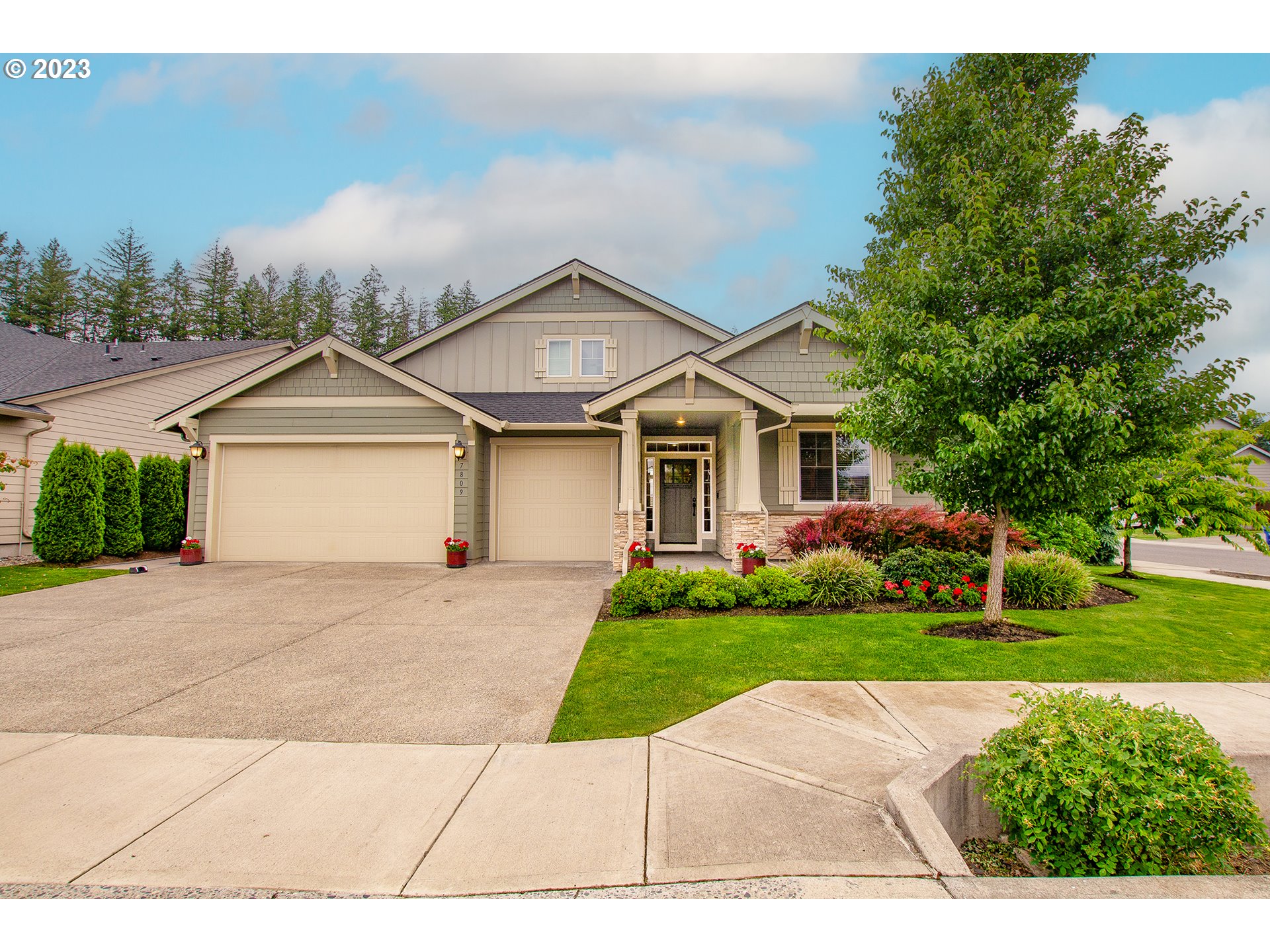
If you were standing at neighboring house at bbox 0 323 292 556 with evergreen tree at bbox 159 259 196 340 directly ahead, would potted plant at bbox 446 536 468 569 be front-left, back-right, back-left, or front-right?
back-right

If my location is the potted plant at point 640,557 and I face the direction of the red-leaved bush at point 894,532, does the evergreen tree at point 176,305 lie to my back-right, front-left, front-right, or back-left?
back-left

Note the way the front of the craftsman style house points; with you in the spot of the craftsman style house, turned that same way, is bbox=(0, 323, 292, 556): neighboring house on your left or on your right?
on your right

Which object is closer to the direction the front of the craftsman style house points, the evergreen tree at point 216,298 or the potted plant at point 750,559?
the potted plant

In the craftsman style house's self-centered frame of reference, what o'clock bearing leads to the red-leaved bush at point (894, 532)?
The red-leaved bush is roughly at 10 o'clock from the craftsman style house.

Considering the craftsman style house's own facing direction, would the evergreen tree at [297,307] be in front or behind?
behind

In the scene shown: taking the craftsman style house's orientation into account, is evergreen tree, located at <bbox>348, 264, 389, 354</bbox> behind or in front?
behind

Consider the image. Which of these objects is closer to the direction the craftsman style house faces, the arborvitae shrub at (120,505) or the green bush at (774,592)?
the green bush

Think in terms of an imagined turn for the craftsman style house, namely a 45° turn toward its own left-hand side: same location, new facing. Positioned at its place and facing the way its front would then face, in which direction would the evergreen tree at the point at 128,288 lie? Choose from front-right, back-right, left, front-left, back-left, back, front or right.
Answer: back

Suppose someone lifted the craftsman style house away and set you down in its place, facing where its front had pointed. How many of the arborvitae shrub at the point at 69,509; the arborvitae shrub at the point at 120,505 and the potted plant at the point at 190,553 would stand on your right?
3

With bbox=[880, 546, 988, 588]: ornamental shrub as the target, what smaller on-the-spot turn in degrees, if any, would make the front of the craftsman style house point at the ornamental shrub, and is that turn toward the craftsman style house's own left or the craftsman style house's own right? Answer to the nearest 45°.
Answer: approximately 45° to the craftsman style house's own left

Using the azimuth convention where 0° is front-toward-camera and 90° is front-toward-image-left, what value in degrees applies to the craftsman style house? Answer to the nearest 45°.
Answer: approximately 0°

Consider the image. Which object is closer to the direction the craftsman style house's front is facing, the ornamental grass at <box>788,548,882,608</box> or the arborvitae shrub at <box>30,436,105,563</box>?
the ornamental grass
